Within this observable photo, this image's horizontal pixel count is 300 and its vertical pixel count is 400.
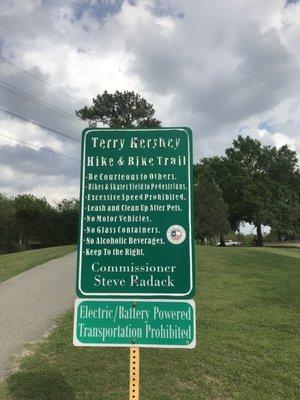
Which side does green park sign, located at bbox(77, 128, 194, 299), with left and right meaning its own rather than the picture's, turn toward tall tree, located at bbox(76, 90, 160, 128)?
back

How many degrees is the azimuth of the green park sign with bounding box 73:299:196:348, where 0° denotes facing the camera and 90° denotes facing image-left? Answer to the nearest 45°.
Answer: approximately 0°

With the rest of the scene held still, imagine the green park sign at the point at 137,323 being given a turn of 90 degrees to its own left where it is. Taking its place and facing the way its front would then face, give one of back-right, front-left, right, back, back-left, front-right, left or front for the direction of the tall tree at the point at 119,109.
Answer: left

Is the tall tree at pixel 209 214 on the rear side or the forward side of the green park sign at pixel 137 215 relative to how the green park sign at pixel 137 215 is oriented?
on the rear side

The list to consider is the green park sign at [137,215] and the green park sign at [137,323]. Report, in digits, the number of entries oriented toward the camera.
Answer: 2
